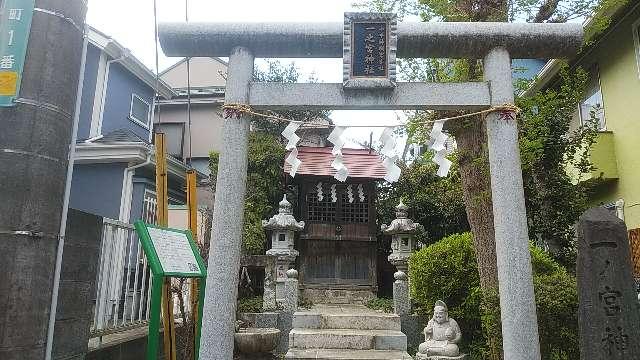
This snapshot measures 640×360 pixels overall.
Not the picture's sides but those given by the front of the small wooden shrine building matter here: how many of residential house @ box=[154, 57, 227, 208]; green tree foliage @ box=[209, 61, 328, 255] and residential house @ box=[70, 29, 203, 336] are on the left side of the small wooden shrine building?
0

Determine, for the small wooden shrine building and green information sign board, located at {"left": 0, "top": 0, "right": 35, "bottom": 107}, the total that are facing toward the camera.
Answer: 2

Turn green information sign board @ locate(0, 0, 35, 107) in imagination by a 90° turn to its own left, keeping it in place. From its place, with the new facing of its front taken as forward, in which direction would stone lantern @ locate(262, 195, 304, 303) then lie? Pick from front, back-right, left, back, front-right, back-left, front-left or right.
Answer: front-left

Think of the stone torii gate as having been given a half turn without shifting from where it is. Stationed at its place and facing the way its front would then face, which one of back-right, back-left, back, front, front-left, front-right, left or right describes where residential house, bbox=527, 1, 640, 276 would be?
front-right

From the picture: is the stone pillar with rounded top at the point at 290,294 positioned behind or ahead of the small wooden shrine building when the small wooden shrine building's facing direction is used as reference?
ahead

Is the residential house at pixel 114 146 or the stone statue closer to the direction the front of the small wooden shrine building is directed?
the stone statue

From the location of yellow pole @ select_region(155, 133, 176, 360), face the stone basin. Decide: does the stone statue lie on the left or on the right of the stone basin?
right

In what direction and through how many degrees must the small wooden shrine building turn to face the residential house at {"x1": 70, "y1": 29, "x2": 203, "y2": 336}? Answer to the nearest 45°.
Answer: approximately 45° to its right

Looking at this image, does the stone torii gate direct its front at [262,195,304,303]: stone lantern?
no

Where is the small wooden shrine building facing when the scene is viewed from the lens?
facing the viewer

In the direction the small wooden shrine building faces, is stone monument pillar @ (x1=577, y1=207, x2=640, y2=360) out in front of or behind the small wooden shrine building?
in front

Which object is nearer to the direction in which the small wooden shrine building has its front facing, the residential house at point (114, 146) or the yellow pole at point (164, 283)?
the yellow pole

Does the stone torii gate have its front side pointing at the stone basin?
no

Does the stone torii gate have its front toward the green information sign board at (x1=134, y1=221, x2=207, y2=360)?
no

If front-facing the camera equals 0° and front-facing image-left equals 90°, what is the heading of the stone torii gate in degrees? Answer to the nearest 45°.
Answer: approximately 0°
